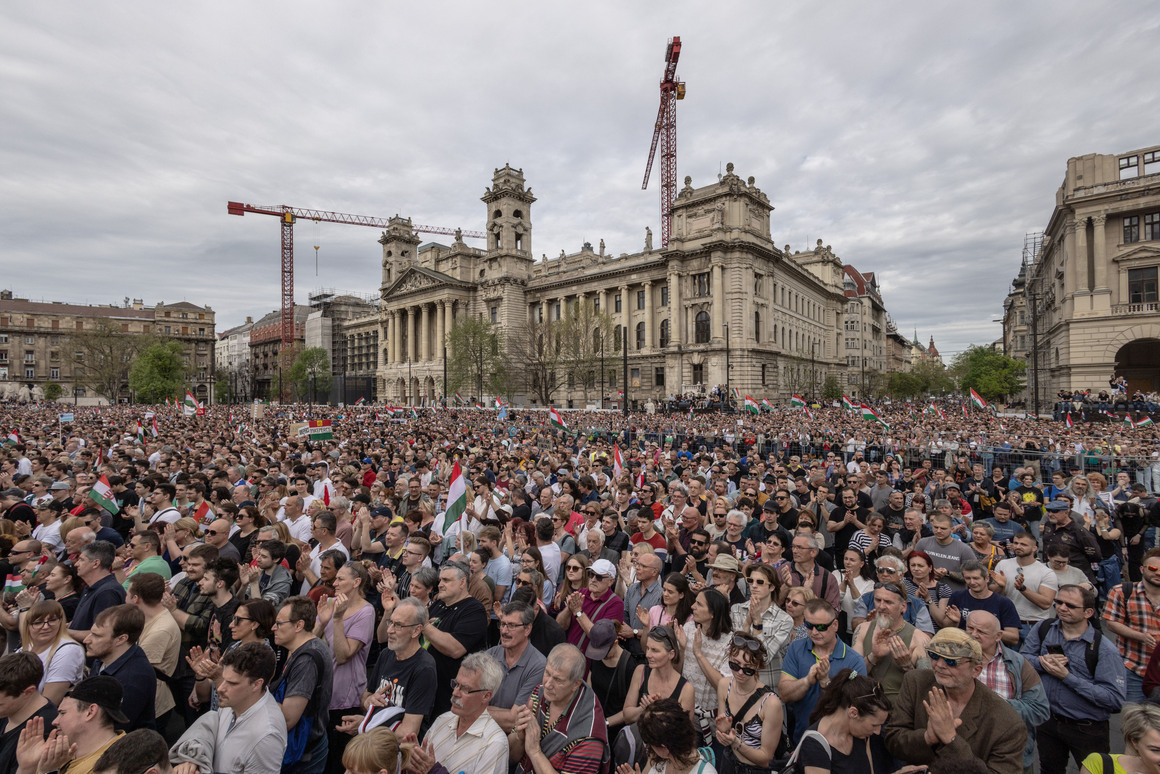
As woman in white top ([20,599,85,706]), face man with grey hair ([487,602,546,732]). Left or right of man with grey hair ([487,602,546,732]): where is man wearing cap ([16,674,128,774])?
right

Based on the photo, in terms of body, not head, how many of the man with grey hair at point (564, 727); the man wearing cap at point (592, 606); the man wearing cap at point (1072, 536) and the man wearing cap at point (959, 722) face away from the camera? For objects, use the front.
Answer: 0

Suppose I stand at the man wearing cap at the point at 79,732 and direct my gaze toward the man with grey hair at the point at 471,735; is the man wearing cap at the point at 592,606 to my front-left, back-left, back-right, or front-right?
front-left

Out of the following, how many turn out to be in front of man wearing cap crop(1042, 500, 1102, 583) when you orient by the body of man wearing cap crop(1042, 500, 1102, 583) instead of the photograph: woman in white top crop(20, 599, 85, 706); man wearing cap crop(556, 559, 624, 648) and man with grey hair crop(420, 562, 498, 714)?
3

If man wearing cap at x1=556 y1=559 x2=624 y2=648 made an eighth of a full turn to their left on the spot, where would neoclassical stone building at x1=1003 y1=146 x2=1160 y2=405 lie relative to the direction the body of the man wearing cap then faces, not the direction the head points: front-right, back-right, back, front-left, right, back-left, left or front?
back-left

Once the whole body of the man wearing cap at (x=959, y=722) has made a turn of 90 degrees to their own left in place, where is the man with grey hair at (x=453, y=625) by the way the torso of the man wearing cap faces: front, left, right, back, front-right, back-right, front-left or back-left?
back-right

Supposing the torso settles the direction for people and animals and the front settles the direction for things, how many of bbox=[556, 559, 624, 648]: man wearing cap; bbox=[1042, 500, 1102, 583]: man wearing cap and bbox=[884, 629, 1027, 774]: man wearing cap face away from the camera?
0

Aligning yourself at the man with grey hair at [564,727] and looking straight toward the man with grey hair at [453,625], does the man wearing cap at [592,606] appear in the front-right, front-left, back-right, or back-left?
front-right

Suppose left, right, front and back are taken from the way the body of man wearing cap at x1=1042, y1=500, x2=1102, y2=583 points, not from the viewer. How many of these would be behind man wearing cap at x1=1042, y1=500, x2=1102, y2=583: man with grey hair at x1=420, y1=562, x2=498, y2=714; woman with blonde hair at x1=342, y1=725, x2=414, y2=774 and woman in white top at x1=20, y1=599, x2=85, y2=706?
0

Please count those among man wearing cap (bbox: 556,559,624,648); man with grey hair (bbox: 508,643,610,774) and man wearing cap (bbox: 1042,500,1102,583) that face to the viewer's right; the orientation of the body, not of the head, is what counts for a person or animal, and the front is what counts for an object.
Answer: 0

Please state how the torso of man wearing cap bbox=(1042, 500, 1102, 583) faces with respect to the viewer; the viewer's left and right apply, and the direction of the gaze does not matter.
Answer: facing the viewer and to the left of the viewer

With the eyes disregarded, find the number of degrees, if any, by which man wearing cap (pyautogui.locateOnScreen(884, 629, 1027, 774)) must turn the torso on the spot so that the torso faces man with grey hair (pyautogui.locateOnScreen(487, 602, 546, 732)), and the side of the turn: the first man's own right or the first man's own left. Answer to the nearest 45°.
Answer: approximately 45° to the first man's own right

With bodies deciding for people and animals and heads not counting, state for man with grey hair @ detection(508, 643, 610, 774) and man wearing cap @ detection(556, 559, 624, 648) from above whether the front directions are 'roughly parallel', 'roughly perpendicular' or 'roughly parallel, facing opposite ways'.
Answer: roughly parallel

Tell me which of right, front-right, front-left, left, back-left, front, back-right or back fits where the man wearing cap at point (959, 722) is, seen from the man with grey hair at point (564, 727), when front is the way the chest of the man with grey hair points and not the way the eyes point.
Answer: back-left

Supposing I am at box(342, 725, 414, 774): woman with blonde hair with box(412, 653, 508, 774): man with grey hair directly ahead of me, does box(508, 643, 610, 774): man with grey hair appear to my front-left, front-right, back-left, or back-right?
front-right
